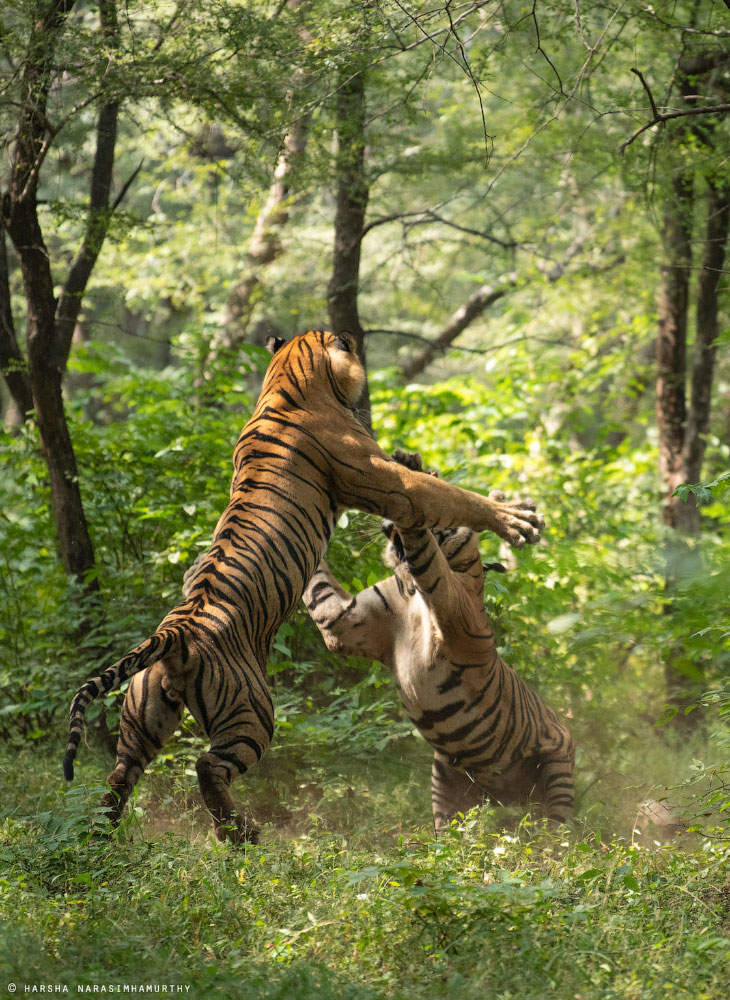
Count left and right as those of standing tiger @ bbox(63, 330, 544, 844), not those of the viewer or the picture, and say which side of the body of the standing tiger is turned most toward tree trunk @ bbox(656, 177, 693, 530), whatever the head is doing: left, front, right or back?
front

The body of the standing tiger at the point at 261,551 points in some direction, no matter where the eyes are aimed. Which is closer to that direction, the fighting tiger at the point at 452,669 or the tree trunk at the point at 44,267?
the fighting tiger

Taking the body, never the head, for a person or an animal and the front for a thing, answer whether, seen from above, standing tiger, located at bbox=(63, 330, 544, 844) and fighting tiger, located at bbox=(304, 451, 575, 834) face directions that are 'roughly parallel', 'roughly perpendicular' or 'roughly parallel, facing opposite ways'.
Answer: roughly parallel, facing opposite ways

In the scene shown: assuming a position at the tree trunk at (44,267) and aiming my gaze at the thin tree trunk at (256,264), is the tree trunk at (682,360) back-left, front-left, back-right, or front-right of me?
front-right

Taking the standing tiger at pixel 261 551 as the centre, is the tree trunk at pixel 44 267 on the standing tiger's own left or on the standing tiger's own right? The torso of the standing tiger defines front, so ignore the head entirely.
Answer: on the standing tiger's own left

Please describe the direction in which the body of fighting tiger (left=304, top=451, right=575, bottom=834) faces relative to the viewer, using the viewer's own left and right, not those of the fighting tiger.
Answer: facing the viewer and to the left of the viewer

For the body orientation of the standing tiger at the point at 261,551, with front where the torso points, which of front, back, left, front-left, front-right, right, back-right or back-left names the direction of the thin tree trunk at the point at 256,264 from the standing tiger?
front-left

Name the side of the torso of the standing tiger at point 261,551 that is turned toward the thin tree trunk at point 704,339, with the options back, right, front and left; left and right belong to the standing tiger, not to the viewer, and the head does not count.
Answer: front

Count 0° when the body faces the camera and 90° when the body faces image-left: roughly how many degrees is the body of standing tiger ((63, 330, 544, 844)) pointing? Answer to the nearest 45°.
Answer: approximately 225°

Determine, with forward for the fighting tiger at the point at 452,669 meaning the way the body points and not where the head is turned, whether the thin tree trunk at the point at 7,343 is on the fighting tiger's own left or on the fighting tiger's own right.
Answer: on the fighting tiger's own right

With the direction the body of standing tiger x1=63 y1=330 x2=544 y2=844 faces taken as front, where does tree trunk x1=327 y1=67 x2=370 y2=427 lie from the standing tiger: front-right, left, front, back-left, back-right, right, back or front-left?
front-left

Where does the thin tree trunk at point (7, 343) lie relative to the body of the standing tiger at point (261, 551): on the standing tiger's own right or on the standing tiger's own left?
on the standing tiger's own left
